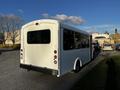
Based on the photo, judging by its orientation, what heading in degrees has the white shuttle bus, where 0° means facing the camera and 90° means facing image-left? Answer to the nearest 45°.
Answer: approximately 225°
